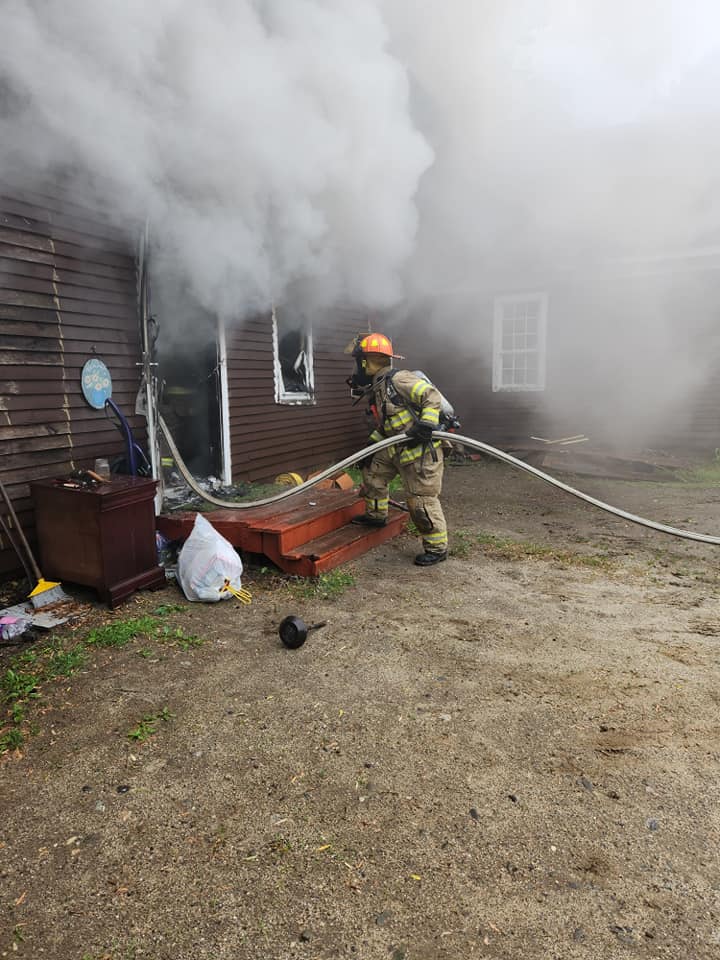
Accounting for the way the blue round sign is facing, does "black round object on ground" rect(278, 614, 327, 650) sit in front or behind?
in front

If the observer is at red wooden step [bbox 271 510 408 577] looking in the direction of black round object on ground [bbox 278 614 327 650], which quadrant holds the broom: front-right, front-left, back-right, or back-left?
front-right

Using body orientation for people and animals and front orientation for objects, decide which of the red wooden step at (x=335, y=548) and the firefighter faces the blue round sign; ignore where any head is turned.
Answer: the firefighter

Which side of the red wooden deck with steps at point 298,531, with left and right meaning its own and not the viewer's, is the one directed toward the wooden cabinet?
right

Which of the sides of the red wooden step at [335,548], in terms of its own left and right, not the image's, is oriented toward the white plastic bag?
right

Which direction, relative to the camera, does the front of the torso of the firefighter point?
to the viewer's left

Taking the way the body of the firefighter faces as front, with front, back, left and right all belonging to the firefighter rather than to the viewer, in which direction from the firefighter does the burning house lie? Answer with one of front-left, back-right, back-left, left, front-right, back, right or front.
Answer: front

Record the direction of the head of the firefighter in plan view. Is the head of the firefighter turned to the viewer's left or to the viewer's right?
to the viewer's left

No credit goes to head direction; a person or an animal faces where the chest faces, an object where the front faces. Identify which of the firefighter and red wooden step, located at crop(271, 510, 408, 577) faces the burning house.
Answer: the firefighter

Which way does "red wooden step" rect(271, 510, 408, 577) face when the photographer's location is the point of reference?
facing the viewer and to the right of the viewer
